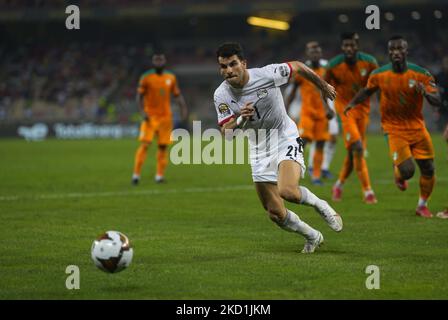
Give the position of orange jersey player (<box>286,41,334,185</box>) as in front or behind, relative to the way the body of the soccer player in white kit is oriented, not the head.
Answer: behind

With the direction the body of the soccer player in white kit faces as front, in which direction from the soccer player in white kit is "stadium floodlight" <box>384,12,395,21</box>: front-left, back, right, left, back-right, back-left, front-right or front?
back-right

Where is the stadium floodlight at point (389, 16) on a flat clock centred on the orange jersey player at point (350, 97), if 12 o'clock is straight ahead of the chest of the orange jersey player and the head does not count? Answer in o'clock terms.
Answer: The stadium floodlight is roughly at 6 o'clock from the orange jersey player.

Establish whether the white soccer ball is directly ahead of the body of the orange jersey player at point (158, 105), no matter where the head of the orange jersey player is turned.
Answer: yes
